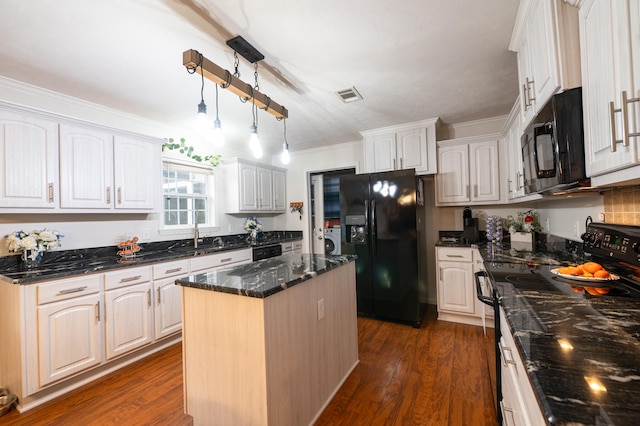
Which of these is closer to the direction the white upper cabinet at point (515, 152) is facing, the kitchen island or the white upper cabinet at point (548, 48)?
the kitchen island

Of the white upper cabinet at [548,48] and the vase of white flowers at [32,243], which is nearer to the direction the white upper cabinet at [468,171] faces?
the white upper cabinet

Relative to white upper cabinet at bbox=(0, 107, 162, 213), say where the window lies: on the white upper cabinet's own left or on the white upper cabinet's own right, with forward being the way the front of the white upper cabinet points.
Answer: on the white upper cabinet's own left

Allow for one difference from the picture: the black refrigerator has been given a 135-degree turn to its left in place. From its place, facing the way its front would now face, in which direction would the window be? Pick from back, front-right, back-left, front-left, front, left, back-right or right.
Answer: back-left

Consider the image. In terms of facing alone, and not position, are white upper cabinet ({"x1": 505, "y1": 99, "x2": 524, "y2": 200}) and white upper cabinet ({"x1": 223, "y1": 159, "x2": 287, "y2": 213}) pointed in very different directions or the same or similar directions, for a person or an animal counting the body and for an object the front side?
very different directions

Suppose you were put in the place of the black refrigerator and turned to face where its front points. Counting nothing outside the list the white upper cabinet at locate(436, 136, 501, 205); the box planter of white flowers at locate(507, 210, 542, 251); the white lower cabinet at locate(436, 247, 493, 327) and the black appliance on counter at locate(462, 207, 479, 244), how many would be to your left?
4

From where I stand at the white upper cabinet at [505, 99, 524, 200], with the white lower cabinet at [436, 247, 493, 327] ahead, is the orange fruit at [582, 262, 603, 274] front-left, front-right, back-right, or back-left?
back-left

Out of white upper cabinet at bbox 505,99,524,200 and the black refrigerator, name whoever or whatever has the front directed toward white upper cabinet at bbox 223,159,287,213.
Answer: white upper cabinet at bbox 505,99,524,200

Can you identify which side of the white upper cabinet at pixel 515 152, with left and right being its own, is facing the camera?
left

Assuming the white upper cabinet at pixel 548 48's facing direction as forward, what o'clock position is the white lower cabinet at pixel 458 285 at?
The white lower cabinet is roughly at 2 o'clock from the white upper cabinet.

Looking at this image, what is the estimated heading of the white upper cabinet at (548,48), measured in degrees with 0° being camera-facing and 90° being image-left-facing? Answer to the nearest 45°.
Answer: approximately 90°
